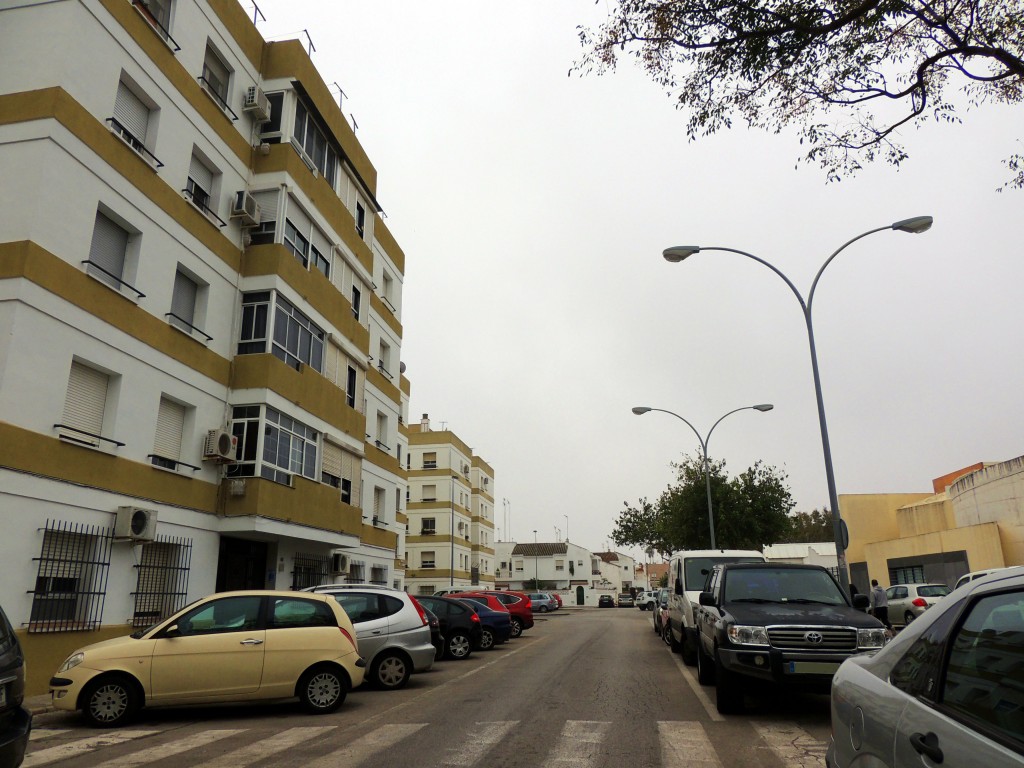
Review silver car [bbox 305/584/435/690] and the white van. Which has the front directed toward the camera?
the white van

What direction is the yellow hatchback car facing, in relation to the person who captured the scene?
facing to the left of the viewer

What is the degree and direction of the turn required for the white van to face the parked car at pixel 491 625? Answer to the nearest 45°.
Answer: approximately 135° to its right

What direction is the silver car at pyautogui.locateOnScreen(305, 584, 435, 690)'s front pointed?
to the viewer's left

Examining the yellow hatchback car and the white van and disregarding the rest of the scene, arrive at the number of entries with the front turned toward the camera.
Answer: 1

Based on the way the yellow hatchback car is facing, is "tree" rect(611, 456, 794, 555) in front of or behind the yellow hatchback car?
behind

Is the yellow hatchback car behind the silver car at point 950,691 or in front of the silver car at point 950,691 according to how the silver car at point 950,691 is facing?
behind

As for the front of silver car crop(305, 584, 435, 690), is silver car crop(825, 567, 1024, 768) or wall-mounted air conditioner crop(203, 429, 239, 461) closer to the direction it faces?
the wall-mounted air conditioner

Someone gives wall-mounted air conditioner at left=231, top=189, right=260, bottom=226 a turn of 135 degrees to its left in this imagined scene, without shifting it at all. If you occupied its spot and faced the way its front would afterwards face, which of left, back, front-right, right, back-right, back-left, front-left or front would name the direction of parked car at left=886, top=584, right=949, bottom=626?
right

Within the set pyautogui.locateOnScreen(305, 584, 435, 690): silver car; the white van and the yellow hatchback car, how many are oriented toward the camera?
1

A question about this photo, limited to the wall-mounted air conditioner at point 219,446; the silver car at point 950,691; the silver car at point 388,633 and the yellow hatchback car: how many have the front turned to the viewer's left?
2

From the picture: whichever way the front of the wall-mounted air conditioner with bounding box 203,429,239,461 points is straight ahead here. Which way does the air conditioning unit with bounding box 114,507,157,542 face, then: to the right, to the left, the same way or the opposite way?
the same way

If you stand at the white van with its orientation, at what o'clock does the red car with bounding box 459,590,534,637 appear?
The red car is roughly at 5 o'clock from the white van.

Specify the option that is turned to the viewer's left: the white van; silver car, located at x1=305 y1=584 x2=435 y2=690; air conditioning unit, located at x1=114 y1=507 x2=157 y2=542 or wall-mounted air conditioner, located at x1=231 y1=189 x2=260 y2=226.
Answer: the silver car

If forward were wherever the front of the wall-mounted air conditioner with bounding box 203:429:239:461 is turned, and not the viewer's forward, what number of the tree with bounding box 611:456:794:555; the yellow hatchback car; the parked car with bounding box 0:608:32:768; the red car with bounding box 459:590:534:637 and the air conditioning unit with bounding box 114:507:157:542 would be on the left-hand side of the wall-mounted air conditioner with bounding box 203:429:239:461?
2

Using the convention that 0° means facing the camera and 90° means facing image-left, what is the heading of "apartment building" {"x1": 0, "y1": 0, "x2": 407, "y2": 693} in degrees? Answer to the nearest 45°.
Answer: approximately 315°

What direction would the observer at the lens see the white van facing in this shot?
facing the viewer

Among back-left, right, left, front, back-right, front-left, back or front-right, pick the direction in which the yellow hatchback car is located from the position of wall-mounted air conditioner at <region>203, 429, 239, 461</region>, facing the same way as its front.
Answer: front-right

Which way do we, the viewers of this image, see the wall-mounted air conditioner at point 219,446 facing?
facing the viewer and to the right of the viewer
